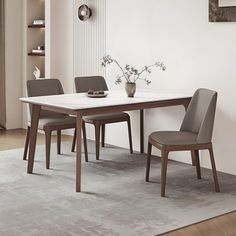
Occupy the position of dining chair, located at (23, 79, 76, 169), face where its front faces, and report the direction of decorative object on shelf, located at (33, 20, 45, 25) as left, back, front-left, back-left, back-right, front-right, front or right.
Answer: back-left

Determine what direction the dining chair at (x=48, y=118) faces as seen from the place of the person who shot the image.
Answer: facing the viewer and to the right of the viewer

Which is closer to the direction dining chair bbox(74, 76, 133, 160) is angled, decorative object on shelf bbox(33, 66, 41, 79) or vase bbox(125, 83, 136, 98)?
the vase

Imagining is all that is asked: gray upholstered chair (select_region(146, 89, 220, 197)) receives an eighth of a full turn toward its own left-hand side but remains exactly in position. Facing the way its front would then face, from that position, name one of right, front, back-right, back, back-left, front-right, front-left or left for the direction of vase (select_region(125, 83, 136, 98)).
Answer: right

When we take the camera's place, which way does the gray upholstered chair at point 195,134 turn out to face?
facing to the left of the viewer

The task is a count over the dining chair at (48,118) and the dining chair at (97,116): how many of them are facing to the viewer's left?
0

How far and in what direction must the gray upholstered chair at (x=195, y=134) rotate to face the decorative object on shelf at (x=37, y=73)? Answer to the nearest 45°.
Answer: approximately 45° to its right

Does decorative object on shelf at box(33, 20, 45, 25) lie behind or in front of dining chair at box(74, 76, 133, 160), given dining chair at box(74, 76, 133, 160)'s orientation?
behind

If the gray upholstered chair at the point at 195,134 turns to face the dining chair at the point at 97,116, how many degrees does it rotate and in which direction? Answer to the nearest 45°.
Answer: approximately 45° to its right

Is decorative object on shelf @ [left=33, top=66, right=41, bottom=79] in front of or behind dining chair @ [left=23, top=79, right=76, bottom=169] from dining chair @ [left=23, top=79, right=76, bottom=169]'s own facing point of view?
behind

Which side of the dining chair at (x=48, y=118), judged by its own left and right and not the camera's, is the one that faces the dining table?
front
